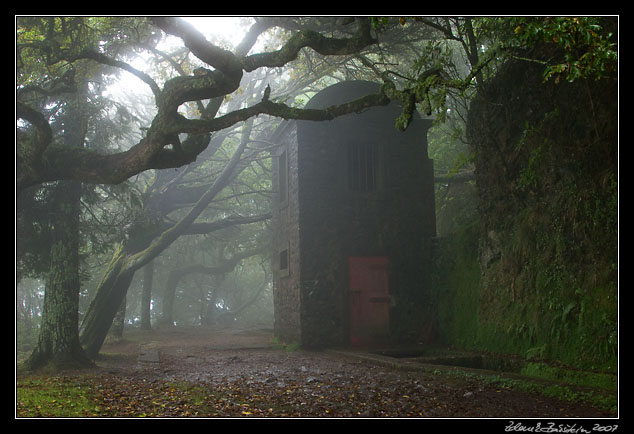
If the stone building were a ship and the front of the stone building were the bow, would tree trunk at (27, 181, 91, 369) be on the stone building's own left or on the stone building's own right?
on the stone building's own right

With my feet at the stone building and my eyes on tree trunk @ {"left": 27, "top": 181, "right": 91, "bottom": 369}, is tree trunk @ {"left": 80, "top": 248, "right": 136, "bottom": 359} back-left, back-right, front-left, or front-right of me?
front-right

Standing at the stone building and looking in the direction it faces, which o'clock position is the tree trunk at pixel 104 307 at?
The tree trunk is roughly at 3 o'clock from the stone building.

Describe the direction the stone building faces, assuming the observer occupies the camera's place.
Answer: facing the viewer
